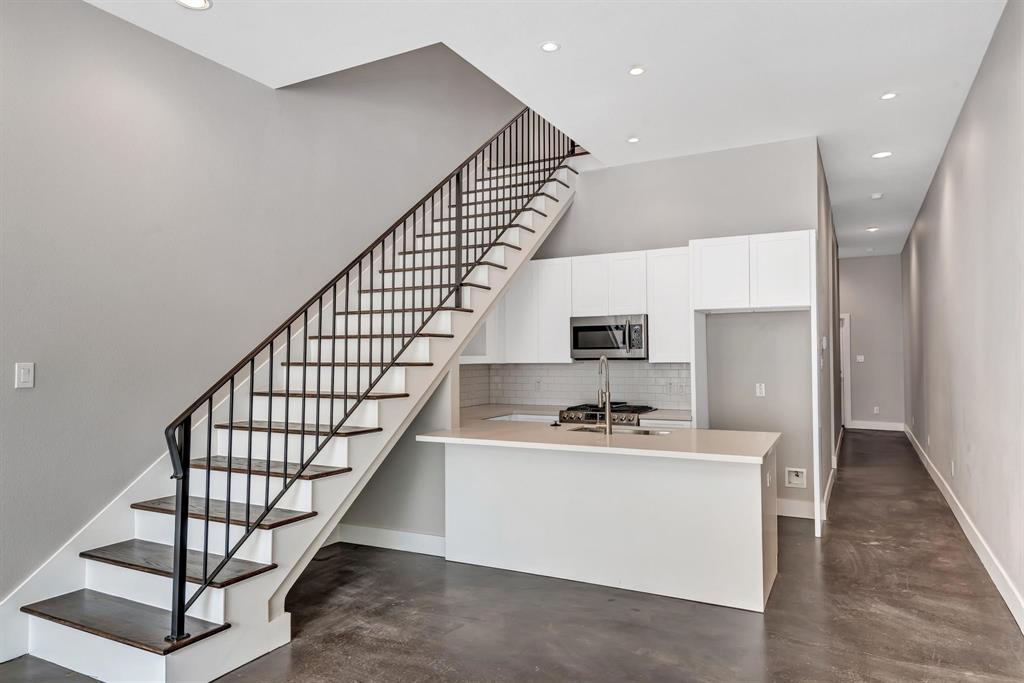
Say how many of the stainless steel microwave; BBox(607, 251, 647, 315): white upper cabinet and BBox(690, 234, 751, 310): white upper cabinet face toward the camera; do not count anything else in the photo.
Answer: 3

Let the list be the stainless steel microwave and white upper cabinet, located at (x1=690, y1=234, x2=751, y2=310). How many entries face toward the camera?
2

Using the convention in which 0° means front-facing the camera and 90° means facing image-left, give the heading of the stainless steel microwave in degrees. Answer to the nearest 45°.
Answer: approximately 0°

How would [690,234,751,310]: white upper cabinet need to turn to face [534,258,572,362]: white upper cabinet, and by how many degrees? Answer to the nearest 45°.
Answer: approximately 90° to its right

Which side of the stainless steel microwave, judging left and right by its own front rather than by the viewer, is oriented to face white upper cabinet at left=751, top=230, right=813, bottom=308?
left

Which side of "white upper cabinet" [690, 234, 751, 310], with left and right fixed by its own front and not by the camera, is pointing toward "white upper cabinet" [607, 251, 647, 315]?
right

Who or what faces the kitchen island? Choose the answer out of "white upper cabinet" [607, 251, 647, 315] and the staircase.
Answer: the white upper cabinet

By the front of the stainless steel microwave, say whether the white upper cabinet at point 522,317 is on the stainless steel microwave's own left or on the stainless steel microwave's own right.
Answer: on the stainless steel microwave's own right

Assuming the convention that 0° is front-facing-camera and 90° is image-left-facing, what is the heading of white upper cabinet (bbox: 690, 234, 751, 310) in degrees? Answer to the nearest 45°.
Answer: approximately 0°

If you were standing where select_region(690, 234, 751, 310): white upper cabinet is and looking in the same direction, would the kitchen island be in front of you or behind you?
in front

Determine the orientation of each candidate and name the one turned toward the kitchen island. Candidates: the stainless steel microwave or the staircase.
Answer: the stainless steel microwave

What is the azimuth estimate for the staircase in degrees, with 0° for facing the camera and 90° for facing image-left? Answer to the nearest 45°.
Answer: approximately 45°
